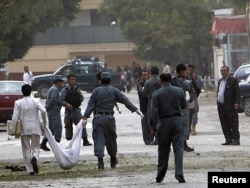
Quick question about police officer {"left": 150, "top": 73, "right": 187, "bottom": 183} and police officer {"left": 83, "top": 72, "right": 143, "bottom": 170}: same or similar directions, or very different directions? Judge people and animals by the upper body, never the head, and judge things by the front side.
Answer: same or similar directions

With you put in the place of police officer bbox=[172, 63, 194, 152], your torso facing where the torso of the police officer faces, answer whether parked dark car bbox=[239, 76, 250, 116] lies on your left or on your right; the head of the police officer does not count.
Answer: on your left

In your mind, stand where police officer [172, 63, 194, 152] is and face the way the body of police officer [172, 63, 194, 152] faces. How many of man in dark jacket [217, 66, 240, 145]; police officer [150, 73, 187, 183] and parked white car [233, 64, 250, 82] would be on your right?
1

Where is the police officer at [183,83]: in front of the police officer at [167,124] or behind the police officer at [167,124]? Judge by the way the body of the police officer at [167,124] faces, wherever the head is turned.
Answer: in front

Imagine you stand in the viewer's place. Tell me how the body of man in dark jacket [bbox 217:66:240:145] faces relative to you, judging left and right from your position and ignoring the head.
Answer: facing the viewer and to the left of the viewer

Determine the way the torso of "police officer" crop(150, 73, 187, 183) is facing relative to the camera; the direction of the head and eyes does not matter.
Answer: away from the camera
